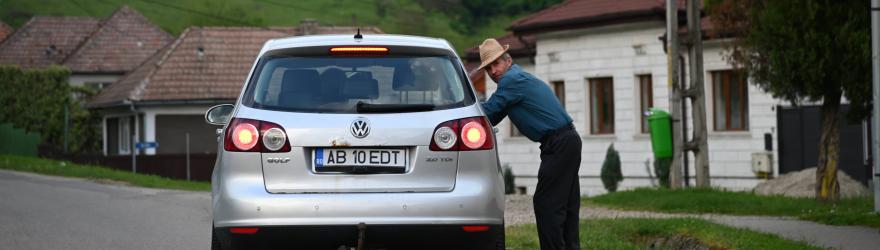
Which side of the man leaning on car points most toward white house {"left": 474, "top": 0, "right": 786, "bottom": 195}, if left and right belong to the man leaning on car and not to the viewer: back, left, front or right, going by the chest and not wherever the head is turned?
right

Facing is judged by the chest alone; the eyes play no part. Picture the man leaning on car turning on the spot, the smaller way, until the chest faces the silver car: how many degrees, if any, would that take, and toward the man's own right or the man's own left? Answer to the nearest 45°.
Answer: approximately 45° to the man's own left

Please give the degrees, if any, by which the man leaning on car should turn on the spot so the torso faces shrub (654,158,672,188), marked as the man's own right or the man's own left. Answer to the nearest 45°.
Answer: approximately 90° to the man's own right

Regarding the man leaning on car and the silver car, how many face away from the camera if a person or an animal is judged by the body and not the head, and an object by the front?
1

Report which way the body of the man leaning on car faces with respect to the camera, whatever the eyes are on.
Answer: to the viewer's left

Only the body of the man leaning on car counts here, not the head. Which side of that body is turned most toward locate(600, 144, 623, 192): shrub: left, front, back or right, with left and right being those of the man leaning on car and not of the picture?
right

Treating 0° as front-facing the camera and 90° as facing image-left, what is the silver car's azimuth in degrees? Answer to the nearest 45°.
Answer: approximately 180°

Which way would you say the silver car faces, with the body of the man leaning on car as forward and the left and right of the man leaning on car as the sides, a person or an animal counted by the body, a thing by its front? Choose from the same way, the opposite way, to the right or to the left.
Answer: to the right

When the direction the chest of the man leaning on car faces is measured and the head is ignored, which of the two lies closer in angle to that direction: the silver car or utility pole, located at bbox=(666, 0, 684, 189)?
the silver car
